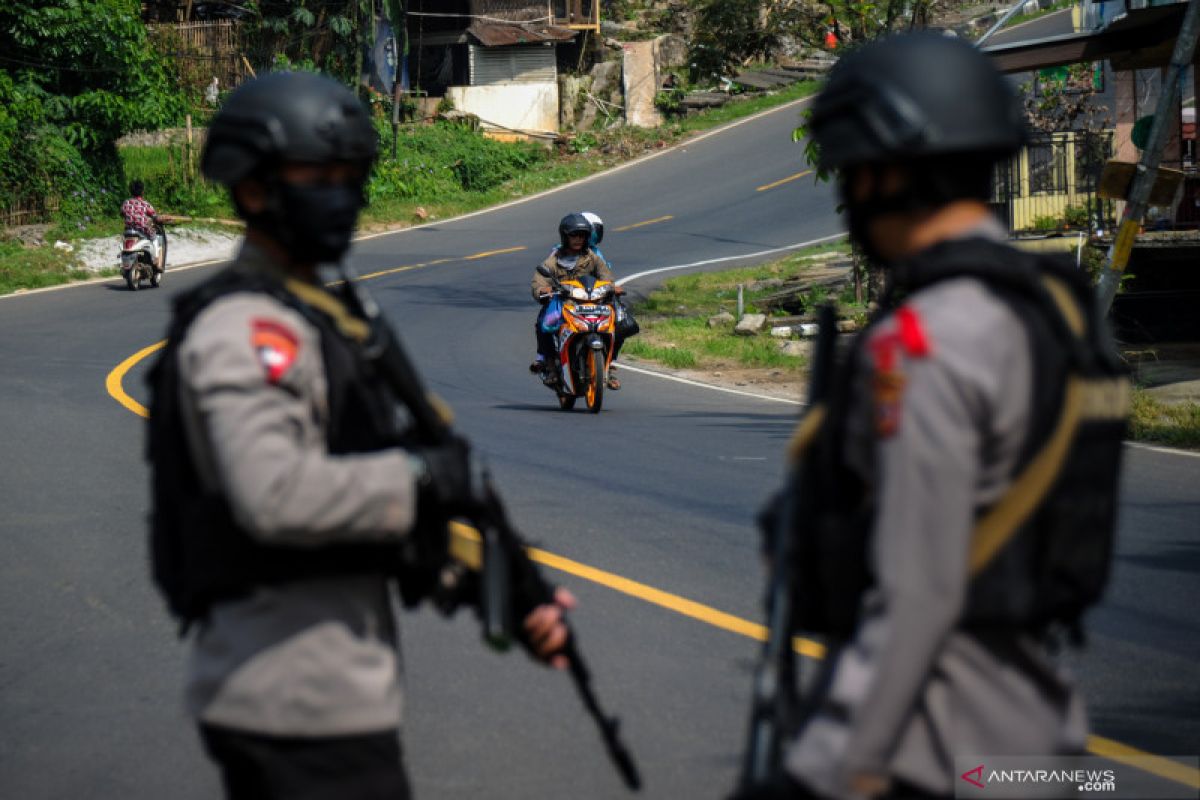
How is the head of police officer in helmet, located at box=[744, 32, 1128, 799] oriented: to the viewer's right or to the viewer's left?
to the viewer's left

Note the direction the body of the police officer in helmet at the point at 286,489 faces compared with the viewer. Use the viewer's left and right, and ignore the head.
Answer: facing to the right of the viewer

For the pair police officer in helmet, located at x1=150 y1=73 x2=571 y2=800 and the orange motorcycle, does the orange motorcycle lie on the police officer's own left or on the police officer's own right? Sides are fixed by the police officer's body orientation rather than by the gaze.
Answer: on the police officer's own left

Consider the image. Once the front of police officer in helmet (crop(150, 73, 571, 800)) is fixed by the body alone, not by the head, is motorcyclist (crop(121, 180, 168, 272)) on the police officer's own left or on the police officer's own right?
on the police officer's own left

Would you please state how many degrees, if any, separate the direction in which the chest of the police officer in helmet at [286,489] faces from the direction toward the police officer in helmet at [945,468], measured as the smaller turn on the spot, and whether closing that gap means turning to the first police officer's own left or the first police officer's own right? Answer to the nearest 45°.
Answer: approximately 45° to the first police officer's own right

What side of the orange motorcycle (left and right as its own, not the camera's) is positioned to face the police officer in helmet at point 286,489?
front
